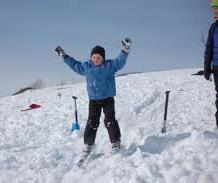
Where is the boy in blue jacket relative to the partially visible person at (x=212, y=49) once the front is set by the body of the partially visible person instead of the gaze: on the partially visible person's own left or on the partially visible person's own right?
on the partially visible person's own right

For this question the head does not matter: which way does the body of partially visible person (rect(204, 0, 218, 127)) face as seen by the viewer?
toward the camera

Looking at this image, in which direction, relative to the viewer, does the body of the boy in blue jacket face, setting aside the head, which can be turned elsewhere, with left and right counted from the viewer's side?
facing the viewer

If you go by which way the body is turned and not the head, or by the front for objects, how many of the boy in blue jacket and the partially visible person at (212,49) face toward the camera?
2

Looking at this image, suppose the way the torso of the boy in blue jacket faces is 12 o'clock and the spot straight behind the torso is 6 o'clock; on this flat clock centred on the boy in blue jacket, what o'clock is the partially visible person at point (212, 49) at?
The partially visible person is roughly at 9 o'clock from the boy in blue jacket.
